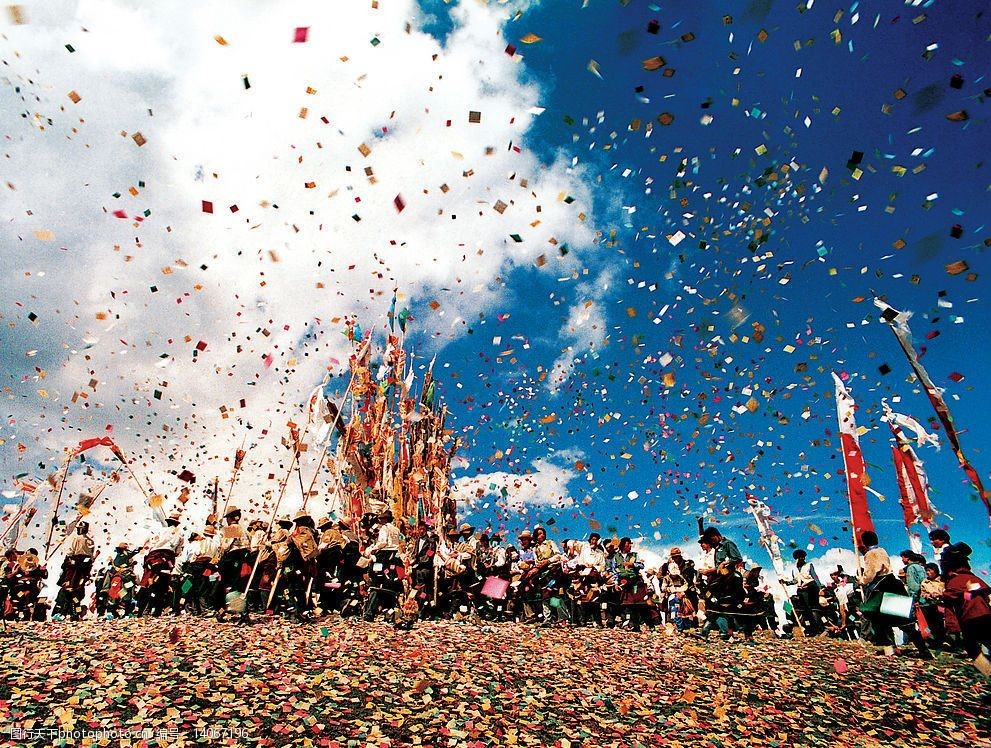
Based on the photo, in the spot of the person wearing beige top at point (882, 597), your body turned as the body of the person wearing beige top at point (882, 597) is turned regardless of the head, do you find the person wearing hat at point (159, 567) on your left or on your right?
on your left

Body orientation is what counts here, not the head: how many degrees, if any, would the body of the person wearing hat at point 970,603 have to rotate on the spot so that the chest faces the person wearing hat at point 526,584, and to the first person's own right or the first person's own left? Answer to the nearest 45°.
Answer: approximately 45° to the first person's own left

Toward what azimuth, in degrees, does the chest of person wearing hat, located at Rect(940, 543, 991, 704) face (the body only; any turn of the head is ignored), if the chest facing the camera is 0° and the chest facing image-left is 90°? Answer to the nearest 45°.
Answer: approximately 135°
